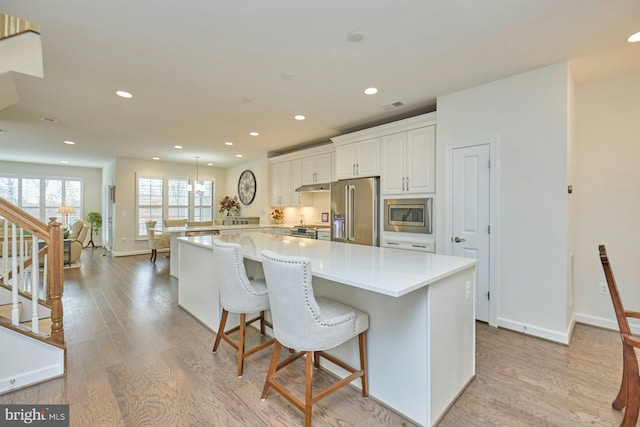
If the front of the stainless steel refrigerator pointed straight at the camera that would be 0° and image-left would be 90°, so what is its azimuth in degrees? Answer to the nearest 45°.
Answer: approximately 45°

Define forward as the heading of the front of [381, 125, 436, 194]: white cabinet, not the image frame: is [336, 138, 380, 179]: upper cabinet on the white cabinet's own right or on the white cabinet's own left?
on the white cabinet's own right

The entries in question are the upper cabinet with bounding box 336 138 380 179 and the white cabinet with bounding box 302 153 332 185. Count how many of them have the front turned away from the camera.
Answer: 0

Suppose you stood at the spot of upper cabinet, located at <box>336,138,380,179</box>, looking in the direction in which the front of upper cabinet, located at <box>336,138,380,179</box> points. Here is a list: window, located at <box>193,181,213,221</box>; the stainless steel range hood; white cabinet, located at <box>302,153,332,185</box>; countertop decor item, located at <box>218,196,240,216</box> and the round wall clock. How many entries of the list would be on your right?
5

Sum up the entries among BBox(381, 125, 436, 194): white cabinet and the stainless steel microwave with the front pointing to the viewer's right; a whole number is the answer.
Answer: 0

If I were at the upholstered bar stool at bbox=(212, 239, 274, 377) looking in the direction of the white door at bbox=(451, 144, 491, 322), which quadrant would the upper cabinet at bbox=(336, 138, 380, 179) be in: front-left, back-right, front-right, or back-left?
front-left

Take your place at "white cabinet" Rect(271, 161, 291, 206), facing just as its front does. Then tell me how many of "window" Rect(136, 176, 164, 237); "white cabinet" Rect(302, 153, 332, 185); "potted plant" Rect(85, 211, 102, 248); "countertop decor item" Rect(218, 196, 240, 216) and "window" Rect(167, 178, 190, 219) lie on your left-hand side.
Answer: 1

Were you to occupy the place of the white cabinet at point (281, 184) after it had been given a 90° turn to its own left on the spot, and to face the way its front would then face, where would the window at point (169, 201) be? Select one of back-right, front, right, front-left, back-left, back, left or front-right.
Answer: back

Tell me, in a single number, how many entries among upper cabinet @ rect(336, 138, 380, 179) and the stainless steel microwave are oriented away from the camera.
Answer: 0

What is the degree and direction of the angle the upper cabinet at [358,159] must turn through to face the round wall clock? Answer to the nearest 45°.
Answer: approximately 90° to its right

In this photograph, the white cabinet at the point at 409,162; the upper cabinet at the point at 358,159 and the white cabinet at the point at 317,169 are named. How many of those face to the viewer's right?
0

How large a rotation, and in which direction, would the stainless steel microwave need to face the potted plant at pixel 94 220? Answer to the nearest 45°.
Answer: approximately 45° to its right

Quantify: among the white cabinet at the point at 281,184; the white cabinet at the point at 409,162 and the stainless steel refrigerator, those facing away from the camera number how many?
0
